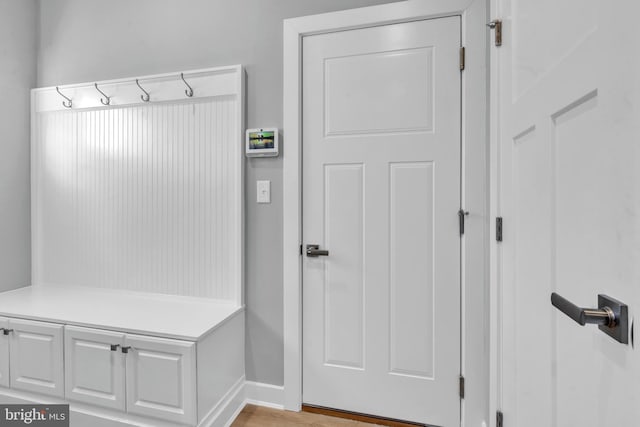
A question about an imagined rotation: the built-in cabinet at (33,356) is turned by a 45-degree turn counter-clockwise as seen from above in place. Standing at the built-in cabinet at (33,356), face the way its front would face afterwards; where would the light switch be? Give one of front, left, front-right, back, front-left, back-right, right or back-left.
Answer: front-left

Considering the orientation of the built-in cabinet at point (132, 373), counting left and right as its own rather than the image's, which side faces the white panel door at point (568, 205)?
left

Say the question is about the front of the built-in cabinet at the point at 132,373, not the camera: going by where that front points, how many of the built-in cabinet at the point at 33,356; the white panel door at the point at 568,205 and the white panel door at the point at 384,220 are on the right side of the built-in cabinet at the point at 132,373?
1

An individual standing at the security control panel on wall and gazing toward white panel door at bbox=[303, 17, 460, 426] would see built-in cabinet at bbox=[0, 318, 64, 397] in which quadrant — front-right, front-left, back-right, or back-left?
back-right

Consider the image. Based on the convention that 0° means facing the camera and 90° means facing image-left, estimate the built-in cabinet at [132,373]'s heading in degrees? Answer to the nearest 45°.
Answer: approximately 45°

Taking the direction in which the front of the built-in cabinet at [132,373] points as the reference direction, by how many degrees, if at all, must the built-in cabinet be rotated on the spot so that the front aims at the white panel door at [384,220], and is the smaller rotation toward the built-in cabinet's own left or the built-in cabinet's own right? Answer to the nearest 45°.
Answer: approximately 90° to the built-in cabinet's own left

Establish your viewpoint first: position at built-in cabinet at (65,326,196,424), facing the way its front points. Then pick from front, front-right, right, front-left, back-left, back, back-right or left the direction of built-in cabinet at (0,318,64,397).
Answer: right

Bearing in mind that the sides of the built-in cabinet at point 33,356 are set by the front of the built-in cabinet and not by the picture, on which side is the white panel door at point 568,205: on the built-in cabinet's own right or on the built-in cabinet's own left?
on the built-in cabinet's own left

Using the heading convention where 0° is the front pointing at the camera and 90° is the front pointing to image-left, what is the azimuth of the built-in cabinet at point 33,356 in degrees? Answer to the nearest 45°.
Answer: approximately 45°

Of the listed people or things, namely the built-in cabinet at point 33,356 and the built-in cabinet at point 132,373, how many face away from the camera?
0
